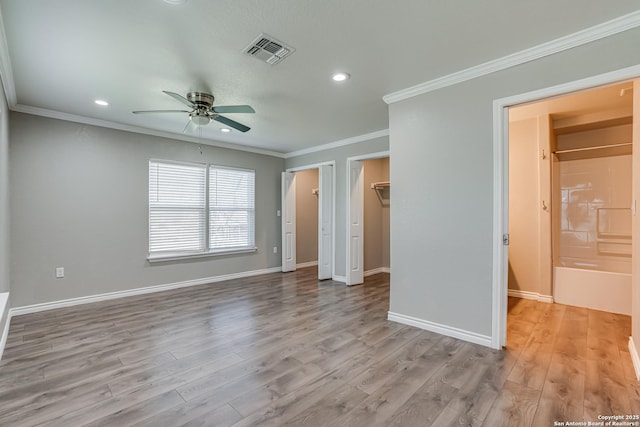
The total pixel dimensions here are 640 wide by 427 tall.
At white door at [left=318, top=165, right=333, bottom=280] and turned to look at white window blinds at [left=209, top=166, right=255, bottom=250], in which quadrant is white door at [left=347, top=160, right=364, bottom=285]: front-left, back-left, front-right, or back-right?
back-left

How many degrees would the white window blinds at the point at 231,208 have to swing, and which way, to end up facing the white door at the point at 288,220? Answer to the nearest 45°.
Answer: approximately 45° to its left

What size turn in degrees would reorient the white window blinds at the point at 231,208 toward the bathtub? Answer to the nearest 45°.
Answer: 0° — it already faces it

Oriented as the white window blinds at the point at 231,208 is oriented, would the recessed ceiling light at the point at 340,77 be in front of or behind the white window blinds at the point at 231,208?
in front

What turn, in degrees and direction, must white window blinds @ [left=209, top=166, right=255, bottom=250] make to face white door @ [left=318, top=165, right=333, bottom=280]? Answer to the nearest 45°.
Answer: approximately 45° to its left

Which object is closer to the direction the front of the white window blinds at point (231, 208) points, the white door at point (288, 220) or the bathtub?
the bathtub

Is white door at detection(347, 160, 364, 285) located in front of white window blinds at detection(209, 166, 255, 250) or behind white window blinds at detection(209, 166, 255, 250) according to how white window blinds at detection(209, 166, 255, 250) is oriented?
in front

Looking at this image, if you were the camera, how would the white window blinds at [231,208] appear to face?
facing the viewer and to the right of the viewer
